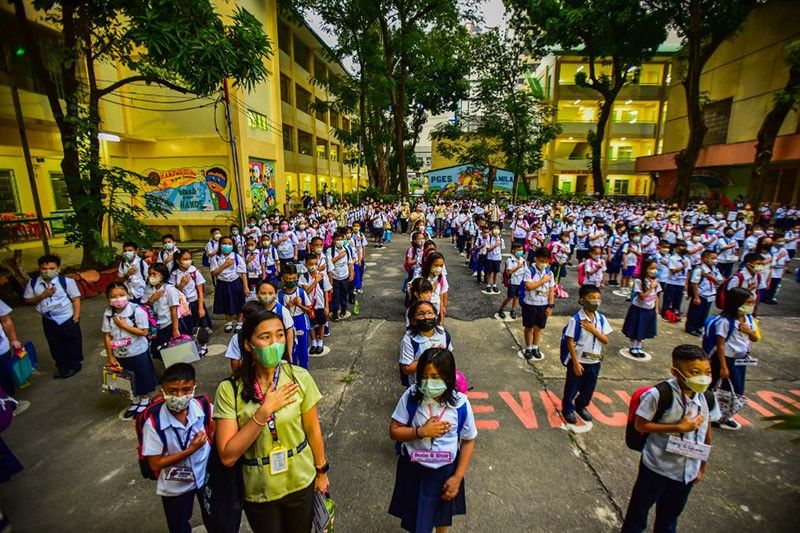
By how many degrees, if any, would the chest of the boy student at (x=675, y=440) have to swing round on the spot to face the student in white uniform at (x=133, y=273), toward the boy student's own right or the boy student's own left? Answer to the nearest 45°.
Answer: approximately 135° to the boy student's own right

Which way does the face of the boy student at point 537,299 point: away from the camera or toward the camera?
toward the camera

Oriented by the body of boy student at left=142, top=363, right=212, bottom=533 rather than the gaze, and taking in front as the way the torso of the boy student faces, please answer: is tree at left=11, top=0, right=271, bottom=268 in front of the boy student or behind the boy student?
behind

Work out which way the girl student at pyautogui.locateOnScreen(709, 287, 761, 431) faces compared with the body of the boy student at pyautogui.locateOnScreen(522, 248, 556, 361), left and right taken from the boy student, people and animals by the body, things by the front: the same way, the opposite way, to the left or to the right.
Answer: the same way

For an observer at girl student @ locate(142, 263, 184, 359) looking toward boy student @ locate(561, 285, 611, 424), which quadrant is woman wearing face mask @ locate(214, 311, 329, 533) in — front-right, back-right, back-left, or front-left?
front-right

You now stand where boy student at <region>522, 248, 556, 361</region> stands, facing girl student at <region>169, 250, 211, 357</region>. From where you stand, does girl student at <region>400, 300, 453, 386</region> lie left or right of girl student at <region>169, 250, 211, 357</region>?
left

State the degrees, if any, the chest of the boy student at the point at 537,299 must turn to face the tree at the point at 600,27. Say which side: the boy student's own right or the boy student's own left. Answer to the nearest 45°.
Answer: approximately 180°

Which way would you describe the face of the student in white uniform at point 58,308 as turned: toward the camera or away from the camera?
toward the camera

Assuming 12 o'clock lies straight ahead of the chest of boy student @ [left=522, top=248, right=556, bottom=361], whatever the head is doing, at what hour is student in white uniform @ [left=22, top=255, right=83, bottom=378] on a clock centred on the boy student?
The student in white uniform is roughly at 2 o'clock from the boy student.

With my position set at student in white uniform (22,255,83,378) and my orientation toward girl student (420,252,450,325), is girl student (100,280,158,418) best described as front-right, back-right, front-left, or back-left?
front-right

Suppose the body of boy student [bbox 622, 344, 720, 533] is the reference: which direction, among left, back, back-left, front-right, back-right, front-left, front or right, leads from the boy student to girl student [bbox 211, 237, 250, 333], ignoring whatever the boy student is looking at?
back-right

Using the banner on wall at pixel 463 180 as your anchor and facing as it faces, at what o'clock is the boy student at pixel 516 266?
The boy student is roughly at 12 o'clock from the banner on wall.

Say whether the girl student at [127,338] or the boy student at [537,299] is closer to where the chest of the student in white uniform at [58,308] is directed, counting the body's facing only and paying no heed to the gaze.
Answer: the girl student

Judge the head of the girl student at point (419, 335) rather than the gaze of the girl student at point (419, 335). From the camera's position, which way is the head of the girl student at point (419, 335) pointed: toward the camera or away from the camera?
toward the camera

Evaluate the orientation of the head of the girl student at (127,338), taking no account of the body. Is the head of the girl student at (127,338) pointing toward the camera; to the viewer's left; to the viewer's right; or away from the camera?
toward the camera

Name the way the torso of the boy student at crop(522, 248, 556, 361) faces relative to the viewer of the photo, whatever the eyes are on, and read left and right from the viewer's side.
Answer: facing the viewer

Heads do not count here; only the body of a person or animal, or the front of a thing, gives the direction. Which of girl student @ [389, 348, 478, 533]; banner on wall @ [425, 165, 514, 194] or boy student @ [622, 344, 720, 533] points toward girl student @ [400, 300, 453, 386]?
the banner on wall

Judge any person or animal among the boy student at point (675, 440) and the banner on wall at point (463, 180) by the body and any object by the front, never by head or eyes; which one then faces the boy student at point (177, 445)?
the banner on wall
